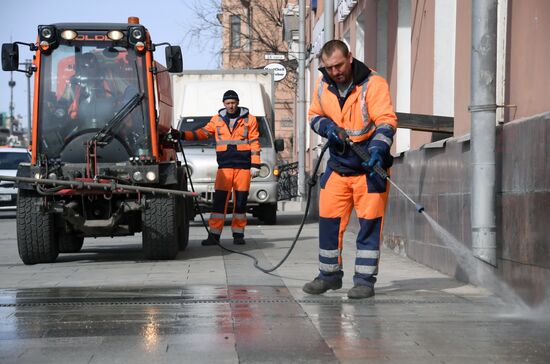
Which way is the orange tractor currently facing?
toward the camera

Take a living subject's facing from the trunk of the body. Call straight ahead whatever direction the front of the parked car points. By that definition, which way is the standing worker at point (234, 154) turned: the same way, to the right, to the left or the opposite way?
the same way

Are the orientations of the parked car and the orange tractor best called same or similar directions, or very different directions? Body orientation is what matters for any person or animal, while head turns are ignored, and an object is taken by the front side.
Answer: same or similar directions

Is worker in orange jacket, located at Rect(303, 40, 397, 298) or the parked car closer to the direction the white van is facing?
the worker in orange jacket

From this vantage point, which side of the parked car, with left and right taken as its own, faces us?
front

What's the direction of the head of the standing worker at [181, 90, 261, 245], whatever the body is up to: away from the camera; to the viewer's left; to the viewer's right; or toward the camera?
toward the camera

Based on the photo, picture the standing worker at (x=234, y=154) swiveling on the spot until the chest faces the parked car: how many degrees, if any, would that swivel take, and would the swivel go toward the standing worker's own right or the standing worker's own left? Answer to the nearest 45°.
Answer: approximately 135° to the standing worker's own right

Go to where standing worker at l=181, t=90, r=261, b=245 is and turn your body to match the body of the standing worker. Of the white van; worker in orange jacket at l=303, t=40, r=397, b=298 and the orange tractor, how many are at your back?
1

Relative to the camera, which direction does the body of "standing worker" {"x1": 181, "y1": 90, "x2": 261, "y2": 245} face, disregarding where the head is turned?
toward the camera

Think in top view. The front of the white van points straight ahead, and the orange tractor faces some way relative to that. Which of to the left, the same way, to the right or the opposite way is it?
the same way

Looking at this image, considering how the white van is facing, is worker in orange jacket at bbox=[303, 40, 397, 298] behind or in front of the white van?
in front

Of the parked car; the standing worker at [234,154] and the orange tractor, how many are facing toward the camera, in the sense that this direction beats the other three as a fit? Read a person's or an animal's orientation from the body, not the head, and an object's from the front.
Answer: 3

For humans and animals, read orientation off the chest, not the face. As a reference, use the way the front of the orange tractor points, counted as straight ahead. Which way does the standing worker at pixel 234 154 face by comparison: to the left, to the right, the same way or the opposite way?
the same way

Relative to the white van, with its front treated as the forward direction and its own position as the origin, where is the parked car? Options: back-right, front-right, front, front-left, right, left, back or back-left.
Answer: back-right

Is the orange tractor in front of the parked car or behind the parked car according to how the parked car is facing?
in front
